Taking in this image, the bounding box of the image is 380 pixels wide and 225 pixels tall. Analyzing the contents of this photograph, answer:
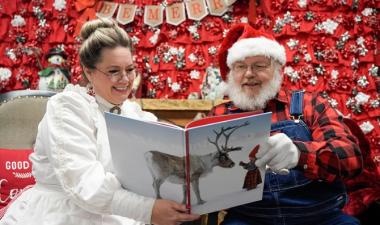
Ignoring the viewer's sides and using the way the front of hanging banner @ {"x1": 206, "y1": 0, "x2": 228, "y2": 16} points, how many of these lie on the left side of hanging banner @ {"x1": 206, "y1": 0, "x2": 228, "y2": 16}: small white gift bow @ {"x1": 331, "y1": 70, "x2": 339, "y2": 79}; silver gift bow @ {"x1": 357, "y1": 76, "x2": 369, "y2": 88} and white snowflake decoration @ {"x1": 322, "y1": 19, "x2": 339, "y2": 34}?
3

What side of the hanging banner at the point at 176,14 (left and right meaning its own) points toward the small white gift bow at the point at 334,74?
left

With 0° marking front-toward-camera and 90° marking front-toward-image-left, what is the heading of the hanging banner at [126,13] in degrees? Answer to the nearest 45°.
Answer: approximately 0°

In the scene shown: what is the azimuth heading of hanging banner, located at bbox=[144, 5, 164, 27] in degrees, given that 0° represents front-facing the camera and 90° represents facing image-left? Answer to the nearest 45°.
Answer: approximately 0°

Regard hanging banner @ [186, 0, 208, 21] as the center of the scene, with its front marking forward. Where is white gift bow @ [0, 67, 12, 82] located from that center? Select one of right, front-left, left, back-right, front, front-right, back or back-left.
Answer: right

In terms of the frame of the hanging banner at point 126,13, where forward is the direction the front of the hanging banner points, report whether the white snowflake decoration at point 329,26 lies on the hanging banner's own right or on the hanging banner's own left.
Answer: on the hanging banner's own left

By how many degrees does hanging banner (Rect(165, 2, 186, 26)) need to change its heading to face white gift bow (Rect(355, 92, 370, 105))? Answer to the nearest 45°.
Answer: approximately 90° to its left

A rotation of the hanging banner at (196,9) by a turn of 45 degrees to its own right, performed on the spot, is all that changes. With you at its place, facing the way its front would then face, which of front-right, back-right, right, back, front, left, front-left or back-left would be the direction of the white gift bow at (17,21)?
front-right
